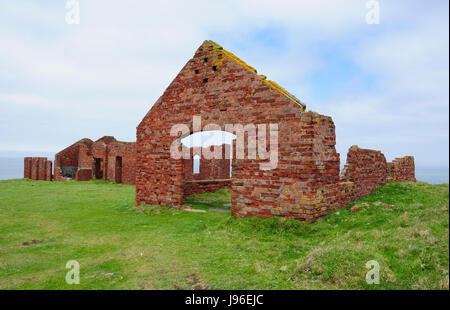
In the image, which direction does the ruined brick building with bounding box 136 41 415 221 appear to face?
toward the camera

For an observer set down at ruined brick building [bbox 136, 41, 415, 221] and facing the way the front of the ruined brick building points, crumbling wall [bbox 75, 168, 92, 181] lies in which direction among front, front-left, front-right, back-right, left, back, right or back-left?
back-right

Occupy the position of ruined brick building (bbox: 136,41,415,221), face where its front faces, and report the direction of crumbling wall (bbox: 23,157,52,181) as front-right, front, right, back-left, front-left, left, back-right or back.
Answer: back-right

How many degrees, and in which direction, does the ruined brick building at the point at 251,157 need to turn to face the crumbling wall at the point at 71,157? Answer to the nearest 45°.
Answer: approximately 135° to its right

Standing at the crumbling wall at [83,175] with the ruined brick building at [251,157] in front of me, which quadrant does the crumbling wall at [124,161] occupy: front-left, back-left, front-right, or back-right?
front-left

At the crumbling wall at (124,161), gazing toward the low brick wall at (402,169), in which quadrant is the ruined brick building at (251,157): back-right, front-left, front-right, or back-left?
front-right

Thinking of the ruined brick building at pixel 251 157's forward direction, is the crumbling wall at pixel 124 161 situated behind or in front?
behind
